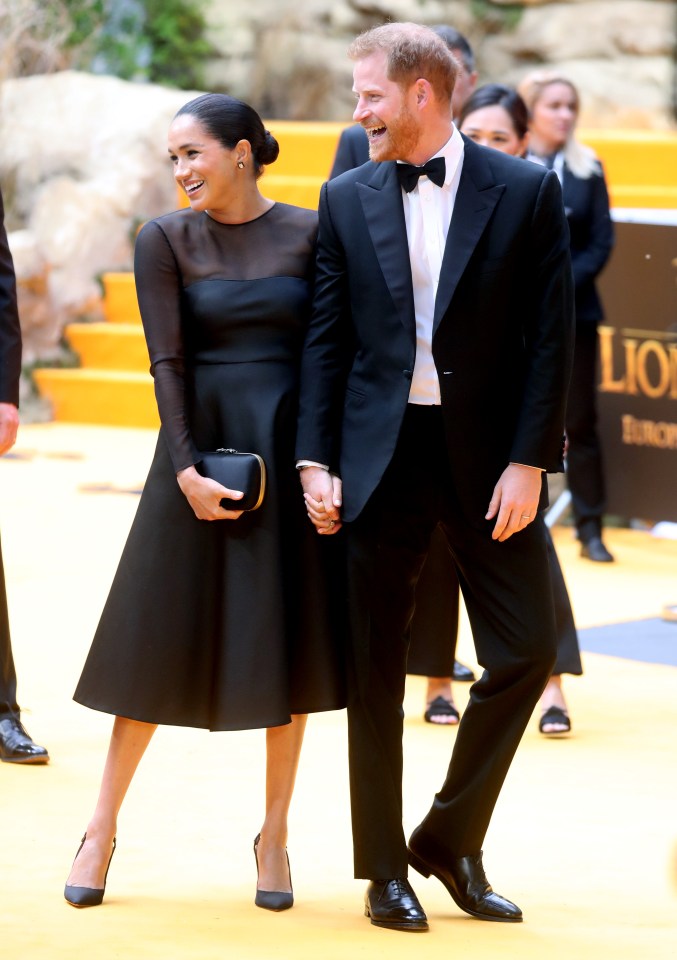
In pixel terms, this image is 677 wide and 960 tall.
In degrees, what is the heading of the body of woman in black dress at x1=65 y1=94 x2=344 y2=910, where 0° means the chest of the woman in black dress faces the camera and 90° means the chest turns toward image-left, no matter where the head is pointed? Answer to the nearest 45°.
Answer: approximately 0°

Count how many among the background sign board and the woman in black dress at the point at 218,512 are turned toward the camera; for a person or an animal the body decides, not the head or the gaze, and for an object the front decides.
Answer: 2

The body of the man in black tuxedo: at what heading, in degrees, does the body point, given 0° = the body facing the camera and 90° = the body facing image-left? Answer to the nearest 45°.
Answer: approximately 0°

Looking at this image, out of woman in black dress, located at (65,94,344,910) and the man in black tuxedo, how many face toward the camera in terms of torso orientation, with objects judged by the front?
2

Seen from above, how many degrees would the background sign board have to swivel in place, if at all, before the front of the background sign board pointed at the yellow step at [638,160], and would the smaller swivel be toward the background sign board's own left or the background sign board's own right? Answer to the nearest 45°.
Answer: approximately 180°

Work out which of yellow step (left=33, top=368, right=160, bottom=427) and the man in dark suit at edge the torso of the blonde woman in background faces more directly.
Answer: the man in dark suit at edge
